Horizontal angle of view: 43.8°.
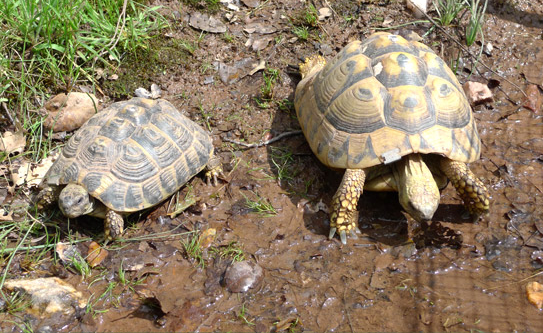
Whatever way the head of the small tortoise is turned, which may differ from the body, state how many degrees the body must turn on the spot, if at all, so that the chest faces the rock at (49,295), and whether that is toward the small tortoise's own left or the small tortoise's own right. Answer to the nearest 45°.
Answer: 0° — it already faces it

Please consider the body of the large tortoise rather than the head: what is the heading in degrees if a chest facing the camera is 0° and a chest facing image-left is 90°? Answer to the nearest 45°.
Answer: approximately 0°

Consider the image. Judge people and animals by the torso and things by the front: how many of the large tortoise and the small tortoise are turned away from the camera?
0

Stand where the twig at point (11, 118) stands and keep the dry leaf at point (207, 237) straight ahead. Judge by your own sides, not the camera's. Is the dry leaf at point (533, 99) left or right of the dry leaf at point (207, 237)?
left

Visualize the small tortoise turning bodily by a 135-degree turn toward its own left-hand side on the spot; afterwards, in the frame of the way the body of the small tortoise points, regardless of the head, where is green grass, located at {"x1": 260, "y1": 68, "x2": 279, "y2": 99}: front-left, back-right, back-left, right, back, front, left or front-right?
front-left

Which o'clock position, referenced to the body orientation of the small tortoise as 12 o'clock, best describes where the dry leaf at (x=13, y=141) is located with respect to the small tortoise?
The dry leaf is roughly at 3 o'clock from the small tortoise.

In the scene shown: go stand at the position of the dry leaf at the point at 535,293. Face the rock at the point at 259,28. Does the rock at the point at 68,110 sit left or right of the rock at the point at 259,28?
left

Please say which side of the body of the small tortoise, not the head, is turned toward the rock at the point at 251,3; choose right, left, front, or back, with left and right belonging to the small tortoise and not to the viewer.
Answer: back

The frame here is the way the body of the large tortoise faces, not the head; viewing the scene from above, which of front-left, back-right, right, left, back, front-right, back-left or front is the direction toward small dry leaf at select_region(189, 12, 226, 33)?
back-right

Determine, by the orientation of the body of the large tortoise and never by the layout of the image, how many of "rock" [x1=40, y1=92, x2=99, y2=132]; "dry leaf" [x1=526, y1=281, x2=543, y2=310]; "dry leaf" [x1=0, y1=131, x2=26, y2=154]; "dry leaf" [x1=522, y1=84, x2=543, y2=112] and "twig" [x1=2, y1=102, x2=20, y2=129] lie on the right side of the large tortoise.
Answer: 3

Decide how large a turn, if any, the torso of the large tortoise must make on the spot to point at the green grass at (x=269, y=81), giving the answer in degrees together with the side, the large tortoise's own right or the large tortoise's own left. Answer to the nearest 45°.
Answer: approximately 135° to the large tortoise's own right

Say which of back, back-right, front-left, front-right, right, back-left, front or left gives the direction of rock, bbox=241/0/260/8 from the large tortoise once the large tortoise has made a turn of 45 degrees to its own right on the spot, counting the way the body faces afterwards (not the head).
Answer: right
